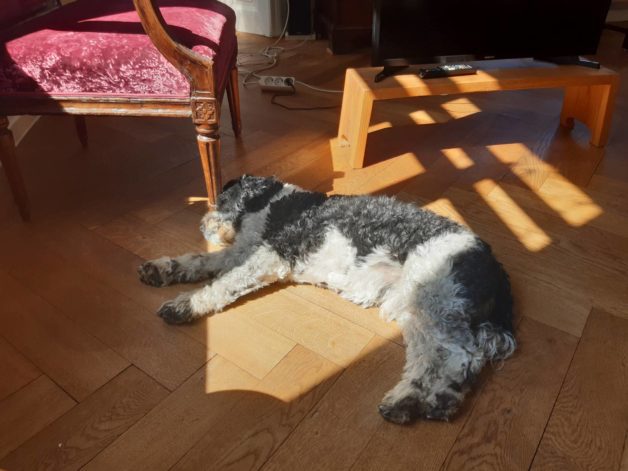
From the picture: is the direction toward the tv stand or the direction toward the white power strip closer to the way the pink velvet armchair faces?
the tv stand

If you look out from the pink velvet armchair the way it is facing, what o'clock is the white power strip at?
The white power strip is roughly at 10 o'clock from the pink velvet armchair.
